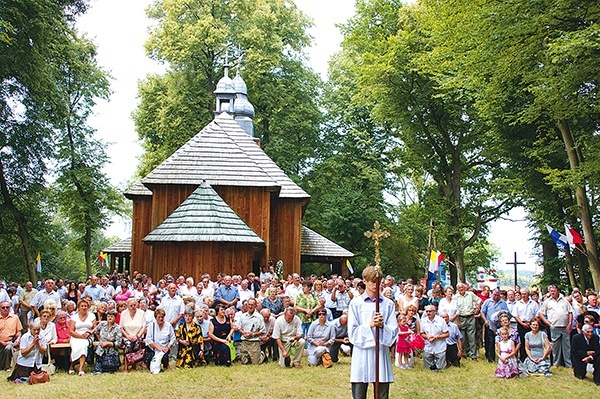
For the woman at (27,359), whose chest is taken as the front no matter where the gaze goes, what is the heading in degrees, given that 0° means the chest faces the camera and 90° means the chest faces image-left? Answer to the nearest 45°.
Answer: approximately 315°

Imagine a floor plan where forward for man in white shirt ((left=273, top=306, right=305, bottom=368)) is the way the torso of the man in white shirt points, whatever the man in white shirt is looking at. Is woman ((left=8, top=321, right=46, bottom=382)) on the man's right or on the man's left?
on the man's right

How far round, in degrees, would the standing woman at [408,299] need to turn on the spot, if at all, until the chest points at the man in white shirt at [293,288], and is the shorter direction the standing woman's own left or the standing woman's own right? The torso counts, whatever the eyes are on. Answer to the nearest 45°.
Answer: approximately 135° to the standing woman's own right

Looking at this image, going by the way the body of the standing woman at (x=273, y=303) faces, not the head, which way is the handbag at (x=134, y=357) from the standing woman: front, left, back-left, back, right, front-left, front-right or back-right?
front-right

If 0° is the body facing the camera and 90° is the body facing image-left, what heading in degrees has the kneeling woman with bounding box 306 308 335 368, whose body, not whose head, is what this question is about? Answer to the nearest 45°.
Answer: approximately 0°

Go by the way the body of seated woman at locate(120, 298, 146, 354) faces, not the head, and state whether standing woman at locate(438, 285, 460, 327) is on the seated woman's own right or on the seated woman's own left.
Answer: on the seated woman's own left

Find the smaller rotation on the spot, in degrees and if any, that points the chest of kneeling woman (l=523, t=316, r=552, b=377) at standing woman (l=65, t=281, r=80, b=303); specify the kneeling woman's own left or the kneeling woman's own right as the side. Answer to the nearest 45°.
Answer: approximately 90° to the kneeling woman's own right

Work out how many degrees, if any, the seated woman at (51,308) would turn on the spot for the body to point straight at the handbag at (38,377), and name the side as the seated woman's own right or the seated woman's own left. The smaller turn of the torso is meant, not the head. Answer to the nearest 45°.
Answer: approximately 45° to the seated woman's own right

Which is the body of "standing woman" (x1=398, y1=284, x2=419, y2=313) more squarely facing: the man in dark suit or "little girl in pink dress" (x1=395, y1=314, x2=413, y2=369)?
the little girl in pink dress

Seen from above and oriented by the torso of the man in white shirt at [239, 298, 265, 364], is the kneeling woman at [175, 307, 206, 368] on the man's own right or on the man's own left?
on the man's own right

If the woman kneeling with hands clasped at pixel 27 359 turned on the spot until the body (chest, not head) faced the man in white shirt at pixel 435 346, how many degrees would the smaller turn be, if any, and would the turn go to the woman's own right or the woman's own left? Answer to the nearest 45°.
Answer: approximately 45° to the woman's own left
